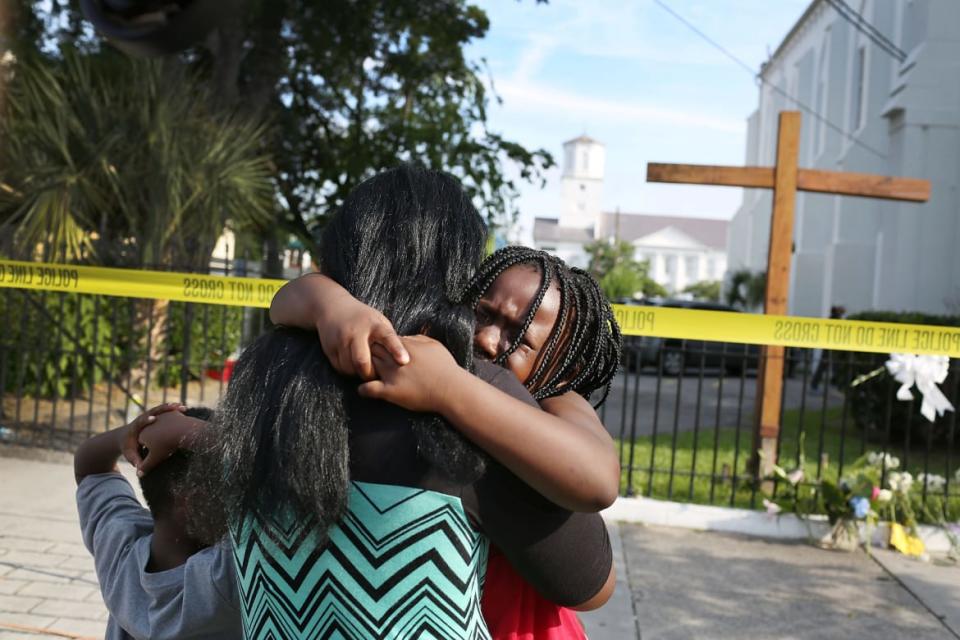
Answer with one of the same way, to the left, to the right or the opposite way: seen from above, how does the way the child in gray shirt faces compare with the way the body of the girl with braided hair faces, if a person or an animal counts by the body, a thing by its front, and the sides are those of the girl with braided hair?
the opposite way

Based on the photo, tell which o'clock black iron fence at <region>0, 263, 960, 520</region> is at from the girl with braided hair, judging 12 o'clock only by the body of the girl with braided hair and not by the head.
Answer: The black iron fence is roughly at 5 o'clock from the girl with braided hair.

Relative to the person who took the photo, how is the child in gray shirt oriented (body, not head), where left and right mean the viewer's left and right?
facing away from the viewer and to the right of the viewer

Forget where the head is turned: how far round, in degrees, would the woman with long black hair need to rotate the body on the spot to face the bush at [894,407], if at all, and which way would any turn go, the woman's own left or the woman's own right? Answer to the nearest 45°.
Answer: approximately 45° to the woman's own right

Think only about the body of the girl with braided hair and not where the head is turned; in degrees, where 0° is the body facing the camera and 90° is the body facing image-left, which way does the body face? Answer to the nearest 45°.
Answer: approximately 45°

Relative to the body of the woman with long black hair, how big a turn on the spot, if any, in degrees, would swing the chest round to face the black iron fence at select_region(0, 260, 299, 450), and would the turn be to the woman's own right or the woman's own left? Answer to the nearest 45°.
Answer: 0° — they already face it

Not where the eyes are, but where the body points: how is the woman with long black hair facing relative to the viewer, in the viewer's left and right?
facing away from the viewer

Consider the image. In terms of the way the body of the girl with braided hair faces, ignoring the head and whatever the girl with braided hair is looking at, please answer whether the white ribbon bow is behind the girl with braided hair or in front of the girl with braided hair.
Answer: behind

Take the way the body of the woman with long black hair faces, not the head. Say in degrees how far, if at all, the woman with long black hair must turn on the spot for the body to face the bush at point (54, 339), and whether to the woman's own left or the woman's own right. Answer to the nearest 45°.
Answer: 0° — they already face it

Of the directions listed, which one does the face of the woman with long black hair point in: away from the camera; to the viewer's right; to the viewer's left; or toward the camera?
away from the camera

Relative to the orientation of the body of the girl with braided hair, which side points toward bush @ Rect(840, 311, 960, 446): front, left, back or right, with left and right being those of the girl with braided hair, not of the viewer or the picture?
back
